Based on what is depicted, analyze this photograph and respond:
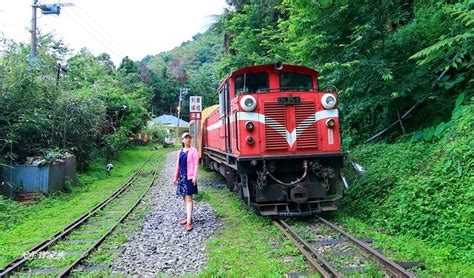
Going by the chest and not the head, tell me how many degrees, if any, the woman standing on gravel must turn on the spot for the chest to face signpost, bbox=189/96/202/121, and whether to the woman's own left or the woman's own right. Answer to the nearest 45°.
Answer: approximately 135° to the woman's own right

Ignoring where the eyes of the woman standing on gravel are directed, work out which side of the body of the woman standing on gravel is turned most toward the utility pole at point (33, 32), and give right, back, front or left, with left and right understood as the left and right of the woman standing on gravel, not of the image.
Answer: right

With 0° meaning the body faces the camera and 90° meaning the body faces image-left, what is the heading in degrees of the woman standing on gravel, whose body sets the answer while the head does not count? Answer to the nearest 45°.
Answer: approximately 45°

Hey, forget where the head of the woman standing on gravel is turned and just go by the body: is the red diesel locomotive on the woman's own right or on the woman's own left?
on the woman's own left

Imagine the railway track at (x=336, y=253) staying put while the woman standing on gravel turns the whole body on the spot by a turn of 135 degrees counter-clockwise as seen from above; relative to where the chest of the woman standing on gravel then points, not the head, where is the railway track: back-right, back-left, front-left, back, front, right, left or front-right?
front-right
